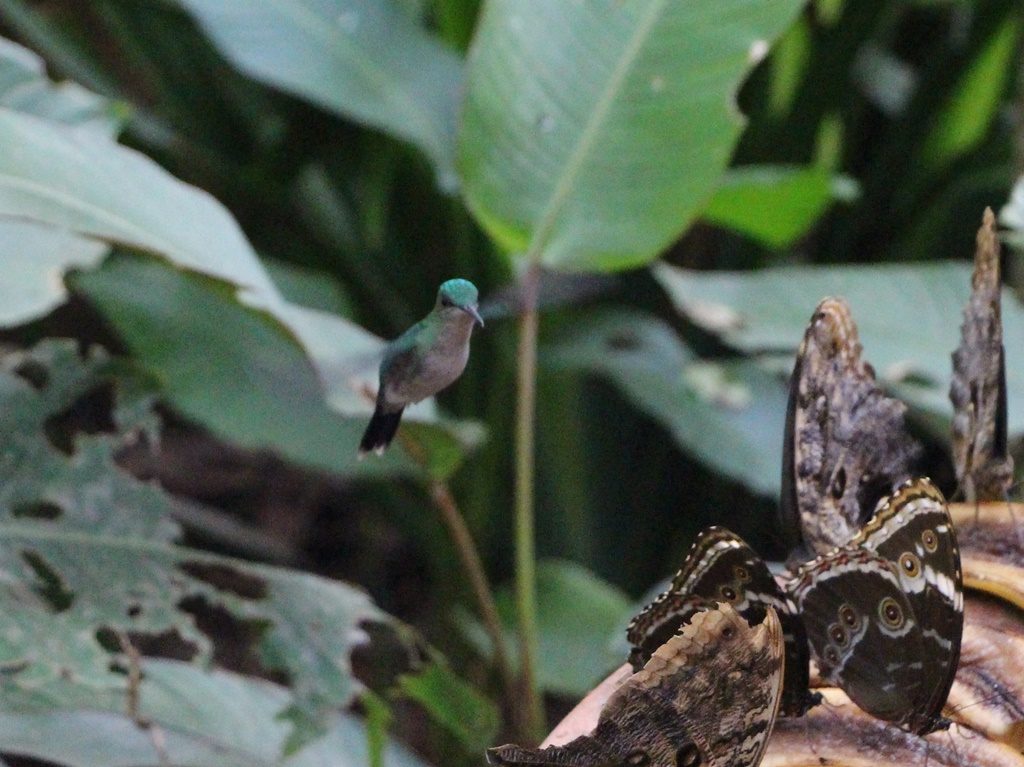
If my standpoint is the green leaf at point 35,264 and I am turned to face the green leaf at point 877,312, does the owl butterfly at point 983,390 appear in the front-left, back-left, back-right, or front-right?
front-right

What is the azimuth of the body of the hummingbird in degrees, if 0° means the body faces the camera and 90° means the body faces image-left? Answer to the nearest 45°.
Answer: approximately 315°

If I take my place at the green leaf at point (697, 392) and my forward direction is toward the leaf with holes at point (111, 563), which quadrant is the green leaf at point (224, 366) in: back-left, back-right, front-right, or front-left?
front-right

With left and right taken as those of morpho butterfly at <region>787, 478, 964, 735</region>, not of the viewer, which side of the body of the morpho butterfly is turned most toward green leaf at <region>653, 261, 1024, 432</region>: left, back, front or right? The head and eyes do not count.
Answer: left

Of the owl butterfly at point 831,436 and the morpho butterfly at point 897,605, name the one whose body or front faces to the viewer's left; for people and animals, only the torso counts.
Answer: the owl butterfly at point 831,436

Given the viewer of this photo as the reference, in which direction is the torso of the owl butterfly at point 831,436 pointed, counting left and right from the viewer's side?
facing to the left of the viewer
